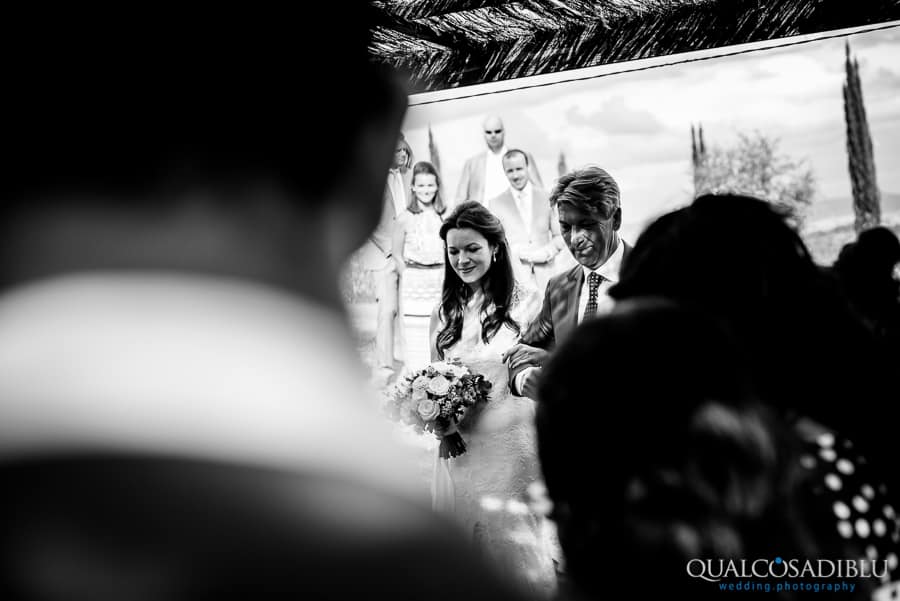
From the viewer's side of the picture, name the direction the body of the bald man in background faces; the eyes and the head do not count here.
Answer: toward the camera

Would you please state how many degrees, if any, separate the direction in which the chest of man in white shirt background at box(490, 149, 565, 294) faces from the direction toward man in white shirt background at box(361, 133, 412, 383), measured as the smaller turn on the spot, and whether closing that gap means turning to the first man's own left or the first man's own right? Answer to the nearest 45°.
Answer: approximately 90° to the first man's own right

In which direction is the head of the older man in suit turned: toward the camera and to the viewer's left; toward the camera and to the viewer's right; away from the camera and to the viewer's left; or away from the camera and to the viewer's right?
toward the camera and to the viewer's left

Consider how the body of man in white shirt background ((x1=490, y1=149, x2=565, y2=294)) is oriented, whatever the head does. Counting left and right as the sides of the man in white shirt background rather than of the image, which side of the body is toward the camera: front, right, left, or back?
front

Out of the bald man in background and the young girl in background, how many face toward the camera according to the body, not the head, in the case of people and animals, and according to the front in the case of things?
2

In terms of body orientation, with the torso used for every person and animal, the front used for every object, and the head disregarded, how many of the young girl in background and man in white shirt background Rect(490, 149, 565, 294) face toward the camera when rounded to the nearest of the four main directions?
2

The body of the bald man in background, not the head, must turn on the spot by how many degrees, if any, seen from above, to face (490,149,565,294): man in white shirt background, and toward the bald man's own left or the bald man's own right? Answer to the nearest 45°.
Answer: approximately 45° to the bald man's own left
